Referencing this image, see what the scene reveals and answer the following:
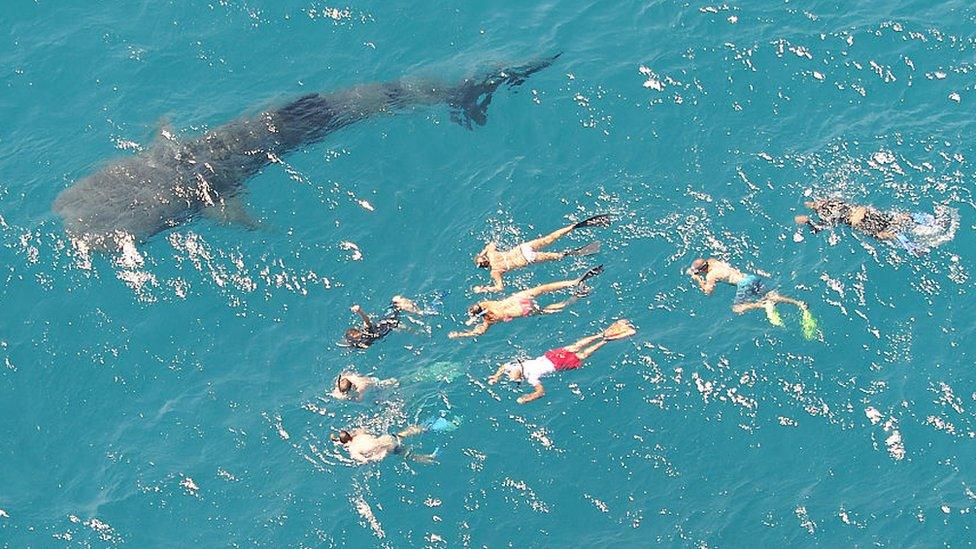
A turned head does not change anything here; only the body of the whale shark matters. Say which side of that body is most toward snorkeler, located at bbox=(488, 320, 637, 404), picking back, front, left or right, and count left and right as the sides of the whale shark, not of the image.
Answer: left

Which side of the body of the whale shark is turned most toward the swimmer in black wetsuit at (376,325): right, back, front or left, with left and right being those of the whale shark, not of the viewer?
left

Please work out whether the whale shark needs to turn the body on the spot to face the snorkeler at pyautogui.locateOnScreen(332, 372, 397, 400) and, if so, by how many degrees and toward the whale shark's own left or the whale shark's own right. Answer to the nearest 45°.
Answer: approximately 45° to the whale shark's own left

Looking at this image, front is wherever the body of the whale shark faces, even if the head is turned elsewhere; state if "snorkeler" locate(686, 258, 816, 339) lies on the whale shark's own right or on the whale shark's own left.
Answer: on the whale shark's own left

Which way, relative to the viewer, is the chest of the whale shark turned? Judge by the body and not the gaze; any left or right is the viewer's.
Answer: facing the viewer and to the left of the viewer

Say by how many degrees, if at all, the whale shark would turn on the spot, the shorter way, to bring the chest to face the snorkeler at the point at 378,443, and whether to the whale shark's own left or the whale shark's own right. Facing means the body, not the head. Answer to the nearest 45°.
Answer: approximately 45° to the whale shark's own left

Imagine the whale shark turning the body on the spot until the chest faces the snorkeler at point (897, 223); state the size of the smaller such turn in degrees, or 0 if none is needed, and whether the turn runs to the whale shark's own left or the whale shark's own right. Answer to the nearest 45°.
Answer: approximately 90° to the whale shark's own left

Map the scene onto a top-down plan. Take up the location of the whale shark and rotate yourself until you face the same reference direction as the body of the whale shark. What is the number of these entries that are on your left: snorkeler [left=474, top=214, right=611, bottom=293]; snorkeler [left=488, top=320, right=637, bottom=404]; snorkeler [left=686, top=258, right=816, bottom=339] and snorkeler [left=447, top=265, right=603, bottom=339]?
4

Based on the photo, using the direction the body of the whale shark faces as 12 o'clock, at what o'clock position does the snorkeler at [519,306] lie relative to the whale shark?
The snorkeler is roughly at 9 o'clock from the whale shark.
